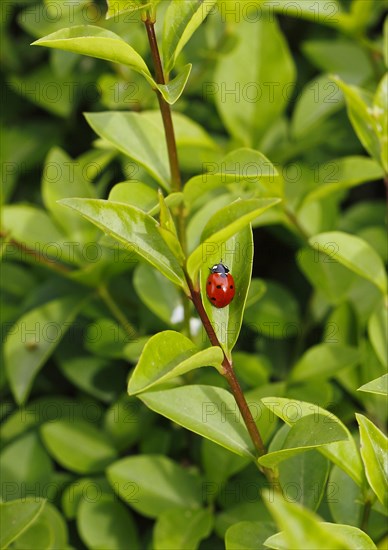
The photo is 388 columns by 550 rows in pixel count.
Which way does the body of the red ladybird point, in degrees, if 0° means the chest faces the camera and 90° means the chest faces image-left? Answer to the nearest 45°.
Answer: approximately 180°
